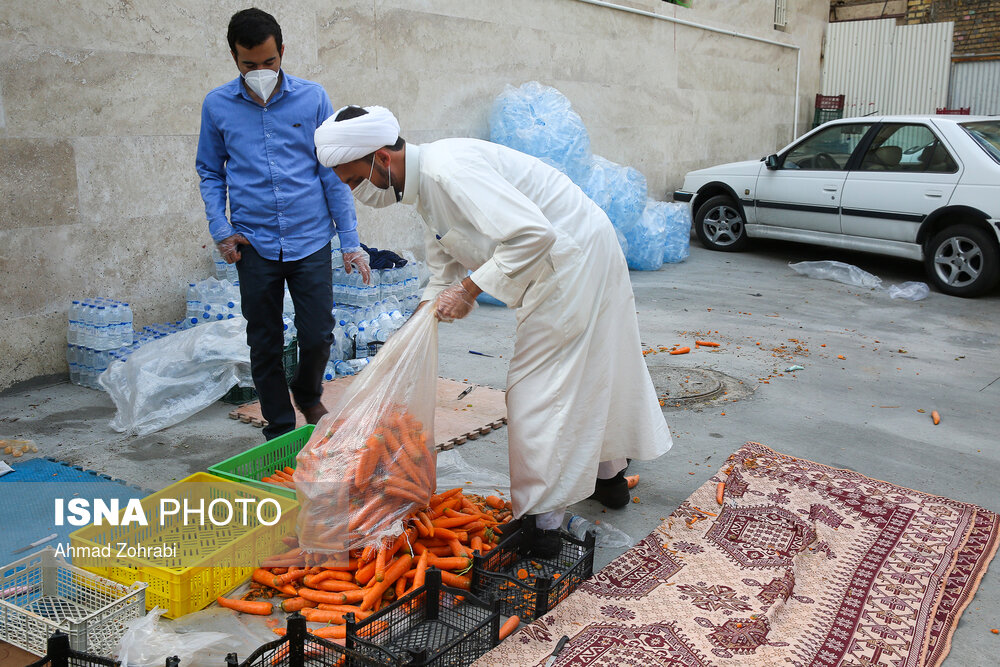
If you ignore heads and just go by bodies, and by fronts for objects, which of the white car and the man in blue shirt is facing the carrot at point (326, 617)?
the man in blue shirt

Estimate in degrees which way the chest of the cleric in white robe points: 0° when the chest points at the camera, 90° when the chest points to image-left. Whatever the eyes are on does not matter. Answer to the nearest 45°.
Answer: approximately 90°

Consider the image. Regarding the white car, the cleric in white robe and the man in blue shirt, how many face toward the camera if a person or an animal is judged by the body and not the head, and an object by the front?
1

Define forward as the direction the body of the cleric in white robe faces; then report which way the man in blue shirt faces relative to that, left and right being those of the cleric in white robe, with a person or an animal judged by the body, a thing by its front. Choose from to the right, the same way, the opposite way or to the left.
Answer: to the left

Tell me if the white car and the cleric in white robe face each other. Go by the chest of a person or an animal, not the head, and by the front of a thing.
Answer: no

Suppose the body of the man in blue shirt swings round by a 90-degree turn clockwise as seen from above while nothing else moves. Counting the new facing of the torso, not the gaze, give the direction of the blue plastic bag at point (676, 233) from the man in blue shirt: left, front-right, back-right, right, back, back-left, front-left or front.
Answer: back-right

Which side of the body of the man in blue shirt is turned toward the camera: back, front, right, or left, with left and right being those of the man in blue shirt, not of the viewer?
front

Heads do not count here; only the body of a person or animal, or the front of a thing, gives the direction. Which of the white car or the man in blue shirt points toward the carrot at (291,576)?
the man in blue shirt

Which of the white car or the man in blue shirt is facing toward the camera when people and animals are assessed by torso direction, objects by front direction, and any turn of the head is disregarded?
the man in blue shirt

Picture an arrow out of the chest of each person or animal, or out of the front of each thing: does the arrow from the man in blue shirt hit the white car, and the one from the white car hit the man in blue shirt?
no

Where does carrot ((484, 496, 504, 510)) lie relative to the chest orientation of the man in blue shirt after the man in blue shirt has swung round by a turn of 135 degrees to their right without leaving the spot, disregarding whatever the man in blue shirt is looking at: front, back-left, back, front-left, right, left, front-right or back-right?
back

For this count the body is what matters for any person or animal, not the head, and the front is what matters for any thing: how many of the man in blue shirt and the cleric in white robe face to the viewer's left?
1

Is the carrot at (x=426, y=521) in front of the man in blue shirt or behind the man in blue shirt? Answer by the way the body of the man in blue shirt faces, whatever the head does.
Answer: in front

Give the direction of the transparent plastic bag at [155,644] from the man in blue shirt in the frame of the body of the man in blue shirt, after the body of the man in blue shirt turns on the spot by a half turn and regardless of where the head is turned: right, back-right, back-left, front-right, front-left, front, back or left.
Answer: back

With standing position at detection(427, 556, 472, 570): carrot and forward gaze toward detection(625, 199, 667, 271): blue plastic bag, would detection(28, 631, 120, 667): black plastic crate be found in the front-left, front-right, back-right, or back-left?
back-left

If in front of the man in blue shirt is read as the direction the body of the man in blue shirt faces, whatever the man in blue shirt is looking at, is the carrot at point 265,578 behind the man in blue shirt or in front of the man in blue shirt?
in front

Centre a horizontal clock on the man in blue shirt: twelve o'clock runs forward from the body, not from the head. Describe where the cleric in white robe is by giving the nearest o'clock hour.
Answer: The cleric in white robe is roughly at 11 o'clock from the man in blue shirt.

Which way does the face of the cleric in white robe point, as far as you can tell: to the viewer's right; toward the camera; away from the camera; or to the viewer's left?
to the viewer's left
